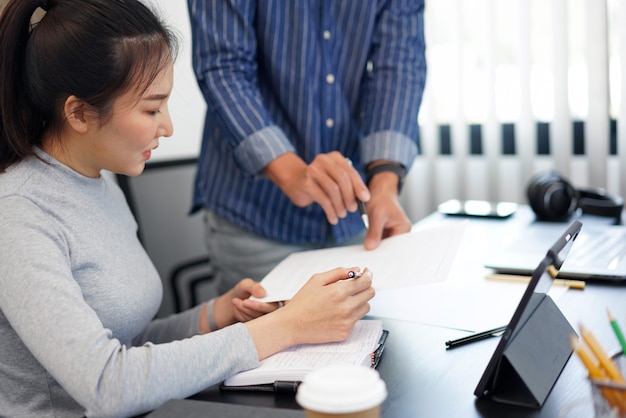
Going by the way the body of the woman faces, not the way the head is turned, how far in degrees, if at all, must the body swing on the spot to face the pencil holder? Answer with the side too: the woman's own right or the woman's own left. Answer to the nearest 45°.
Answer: approximately 45° to the woman's own right

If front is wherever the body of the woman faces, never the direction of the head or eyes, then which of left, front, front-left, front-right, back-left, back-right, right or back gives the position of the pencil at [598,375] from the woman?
front-right

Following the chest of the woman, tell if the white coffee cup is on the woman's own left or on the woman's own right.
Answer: on the woman's own right

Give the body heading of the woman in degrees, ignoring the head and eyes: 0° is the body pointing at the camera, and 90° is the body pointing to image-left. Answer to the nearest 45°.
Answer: approximately 270°

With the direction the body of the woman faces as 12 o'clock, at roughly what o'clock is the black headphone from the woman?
The black headphone is roughly at 11 o'clock from the woman.

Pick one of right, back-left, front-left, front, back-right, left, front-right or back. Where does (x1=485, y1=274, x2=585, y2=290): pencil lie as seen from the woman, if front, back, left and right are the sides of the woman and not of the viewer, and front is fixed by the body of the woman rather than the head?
front

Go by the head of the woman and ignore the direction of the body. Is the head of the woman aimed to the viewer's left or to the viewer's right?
to the viewer's right

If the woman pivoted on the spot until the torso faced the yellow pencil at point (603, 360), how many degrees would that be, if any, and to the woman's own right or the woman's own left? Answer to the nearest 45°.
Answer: approximately 45° to the woman's own right
